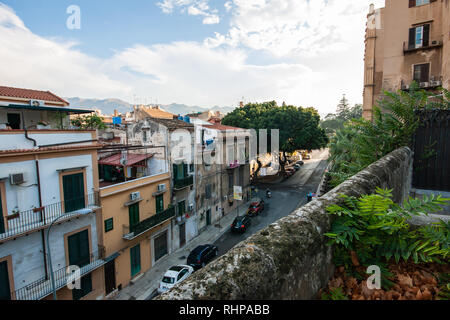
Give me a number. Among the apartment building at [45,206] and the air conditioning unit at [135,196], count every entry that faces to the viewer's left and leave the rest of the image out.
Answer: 0

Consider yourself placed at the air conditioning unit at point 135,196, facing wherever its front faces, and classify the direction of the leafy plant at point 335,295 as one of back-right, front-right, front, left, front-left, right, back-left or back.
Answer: front-right

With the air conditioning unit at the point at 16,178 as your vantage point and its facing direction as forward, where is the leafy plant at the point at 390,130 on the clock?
The leafy plant is roughly at 12 o'clock from the air conditioning unit.

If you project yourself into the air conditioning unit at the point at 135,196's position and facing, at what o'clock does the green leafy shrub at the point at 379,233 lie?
The green leafy shrub is roughly at 1 o'clock from the air conditioning unit.

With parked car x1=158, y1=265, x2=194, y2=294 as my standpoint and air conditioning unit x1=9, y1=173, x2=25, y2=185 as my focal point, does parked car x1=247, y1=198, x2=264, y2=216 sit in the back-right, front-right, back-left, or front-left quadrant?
back-right

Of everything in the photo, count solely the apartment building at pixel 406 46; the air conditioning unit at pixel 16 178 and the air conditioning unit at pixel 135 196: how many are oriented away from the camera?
0

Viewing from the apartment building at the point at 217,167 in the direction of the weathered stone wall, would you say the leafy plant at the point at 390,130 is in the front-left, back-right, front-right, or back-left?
front-left

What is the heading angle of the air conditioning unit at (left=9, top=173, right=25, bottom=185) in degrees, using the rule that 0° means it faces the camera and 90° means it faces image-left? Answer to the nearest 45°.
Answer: approximately 315°

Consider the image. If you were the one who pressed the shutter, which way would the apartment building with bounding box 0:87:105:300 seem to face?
facing the viewer and to the right of the viewer

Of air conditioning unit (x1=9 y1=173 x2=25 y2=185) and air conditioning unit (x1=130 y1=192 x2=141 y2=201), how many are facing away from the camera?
0

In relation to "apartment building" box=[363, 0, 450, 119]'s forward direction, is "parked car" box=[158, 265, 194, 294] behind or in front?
in front
